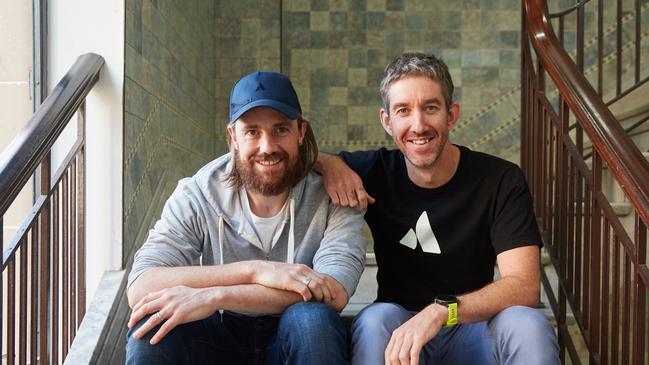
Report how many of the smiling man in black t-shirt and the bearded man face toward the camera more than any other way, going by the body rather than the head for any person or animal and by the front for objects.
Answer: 2

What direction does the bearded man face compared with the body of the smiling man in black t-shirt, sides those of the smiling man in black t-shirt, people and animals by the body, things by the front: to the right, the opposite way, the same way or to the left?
the same way

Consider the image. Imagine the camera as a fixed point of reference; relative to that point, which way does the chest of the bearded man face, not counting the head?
toward the camera

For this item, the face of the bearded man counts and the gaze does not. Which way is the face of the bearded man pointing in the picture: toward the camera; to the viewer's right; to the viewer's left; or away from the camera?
toward the camera

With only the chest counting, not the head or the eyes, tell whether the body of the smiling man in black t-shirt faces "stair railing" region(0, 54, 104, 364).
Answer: no

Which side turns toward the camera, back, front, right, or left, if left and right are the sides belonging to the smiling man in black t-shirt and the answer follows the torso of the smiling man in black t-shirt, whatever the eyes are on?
front
